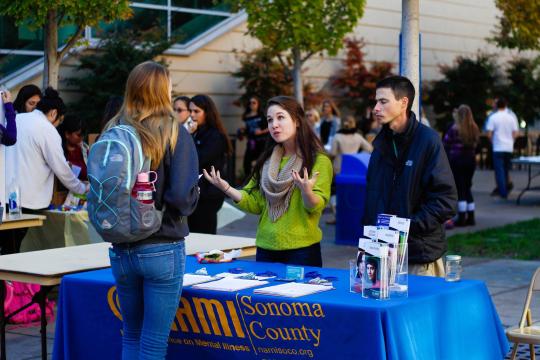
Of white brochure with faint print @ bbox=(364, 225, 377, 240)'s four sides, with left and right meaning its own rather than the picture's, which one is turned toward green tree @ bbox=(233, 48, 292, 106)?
back

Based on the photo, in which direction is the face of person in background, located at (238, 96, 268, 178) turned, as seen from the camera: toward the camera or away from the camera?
toward the camera

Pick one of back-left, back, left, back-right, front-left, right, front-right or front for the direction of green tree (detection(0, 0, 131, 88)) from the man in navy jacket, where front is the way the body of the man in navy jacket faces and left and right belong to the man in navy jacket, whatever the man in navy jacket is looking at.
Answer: right

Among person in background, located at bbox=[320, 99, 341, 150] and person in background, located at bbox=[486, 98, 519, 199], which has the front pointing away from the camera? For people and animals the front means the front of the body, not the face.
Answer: person in background, located at bbox=[486, 98, 519, 199]

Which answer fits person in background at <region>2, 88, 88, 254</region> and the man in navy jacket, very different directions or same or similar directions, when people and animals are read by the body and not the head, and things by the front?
very different directions

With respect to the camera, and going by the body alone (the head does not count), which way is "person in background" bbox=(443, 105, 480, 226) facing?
away from the camera

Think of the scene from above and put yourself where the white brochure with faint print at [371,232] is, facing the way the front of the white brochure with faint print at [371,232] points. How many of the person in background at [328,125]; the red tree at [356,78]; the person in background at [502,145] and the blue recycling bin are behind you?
4

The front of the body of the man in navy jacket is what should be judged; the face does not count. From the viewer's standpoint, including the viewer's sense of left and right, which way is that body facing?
facing the viewer and to the left of the viewer
